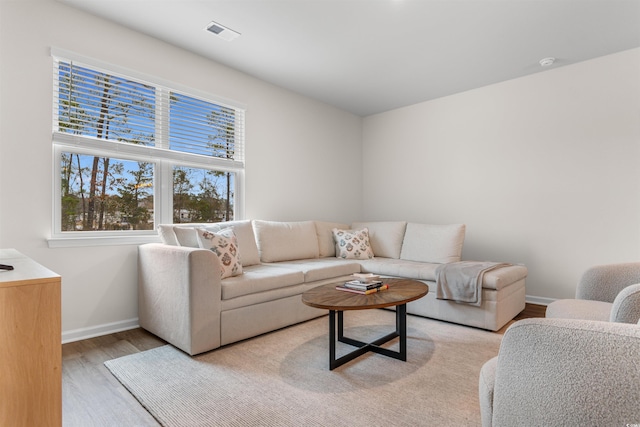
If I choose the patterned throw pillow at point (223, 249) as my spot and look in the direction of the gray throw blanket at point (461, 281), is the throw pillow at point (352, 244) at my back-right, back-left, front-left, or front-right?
front-left

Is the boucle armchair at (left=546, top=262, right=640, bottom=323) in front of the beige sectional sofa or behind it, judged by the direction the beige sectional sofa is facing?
in front

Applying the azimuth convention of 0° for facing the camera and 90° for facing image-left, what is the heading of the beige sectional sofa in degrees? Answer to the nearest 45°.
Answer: approximately 315°

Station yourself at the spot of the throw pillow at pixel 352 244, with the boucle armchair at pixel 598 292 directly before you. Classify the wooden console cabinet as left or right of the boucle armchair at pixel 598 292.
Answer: right

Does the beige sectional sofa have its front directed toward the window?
no

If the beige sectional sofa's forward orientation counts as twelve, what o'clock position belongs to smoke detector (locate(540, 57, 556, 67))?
The smoke detector is roughly at 10 o'clock from the beige sectional sofa.

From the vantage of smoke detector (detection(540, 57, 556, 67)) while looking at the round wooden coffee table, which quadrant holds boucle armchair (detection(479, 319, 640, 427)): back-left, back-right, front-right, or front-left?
front-left

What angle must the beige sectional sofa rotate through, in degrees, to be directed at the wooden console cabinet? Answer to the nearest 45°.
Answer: approximately 45° to its right
